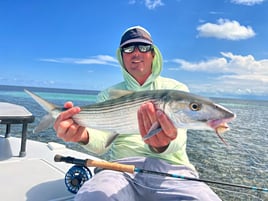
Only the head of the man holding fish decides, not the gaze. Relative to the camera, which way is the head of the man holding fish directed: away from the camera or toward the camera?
toward the camera

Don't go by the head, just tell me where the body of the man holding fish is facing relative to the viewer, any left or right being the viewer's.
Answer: facing the viewer
